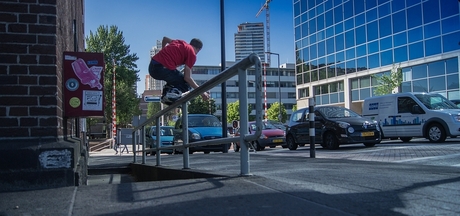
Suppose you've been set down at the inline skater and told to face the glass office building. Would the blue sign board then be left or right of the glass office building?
left

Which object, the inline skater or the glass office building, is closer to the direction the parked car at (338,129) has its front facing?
the inline skater

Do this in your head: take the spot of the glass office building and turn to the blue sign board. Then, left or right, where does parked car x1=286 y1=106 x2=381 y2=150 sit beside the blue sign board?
left

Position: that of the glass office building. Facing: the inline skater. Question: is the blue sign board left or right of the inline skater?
right
